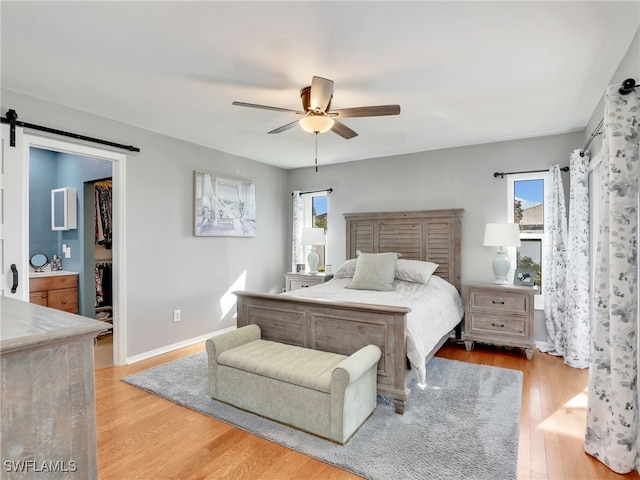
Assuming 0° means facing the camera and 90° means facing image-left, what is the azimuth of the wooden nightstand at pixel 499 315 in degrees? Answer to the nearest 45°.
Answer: approximately 0°

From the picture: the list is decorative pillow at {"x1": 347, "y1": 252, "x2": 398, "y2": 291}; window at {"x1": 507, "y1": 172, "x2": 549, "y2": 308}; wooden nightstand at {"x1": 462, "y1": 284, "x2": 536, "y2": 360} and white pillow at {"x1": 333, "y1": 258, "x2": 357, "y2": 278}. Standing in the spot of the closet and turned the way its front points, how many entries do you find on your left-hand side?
4

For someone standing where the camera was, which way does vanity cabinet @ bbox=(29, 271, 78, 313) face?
facing the viewer and to the right of the viewer

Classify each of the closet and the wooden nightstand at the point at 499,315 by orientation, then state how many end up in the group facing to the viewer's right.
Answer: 0

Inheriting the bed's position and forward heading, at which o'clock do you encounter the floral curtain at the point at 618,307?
The floral curtain is roughly at 9 o'clock from the bed.

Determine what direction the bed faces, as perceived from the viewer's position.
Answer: facing the viewer and to the left of the viewer

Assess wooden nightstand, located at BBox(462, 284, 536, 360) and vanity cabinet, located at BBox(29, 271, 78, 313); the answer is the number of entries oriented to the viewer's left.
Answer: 0

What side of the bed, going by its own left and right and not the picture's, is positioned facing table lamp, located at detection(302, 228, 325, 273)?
right

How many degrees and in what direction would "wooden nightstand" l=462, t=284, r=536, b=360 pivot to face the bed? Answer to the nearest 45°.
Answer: approximately 45° to its right
